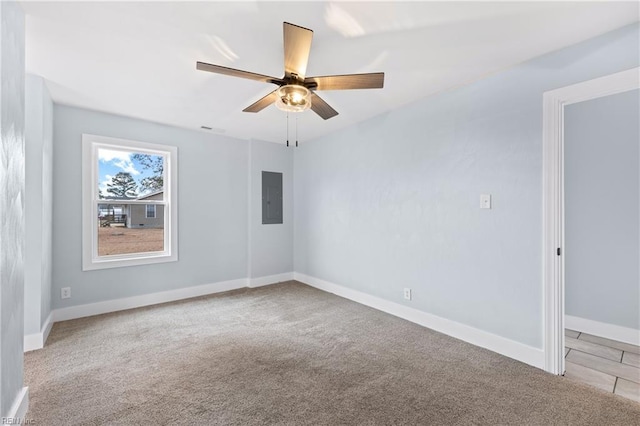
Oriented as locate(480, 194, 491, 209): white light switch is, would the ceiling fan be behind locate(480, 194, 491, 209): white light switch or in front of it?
in front

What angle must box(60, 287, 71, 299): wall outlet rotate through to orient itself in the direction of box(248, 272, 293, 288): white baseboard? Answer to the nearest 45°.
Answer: approximately 90° to its left

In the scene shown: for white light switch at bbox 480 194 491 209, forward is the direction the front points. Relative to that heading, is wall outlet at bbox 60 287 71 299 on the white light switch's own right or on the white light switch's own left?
on the white light switch's own right

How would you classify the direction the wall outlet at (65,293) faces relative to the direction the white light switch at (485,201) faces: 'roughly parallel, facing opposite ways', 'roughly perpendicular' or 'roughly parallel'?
roughly perpendicular

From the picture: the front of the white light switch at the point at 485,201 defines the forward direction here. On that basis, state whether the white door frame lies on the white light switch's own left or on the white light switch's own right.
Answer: on the white light switch's own left

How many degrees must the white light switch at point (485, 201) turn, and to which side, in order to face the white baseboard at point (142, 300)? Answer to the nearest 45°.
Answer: approximately 90° to its right

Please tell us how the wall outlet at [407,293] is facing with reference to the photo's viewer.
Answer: facing the viewer and to the left of the viewer

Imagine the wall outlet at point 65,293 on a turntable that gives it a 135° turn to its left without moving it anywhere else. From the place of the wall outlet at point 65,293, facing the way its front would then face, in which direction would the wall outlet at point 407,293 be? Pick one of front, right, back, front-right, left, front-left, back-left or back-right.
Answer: right

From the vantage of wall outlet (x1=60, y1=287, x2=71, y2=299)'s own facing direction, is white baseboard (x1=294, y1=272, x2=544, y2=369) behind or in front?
in front

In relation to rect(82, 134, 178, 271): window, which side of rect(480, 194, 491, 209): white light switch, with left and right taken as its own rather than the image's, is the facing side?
right

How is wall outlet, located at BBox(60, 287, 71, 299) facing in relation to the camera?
toward the camera

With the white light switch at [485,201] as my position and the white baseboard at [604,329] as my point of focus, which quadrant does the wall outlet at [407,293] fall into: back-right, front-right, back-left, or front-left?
back-left

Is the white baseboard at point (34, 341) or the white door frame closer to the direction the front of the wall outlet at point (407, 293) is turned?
the white baseboard
